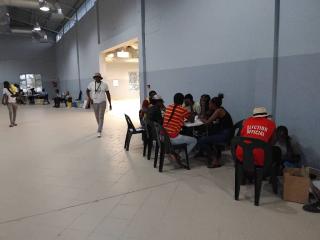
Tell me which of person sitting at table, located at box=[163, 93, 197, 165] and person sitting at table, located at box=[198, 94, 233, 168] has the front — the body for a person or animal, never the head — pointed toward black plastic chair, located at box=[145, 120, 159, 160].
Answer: person sitting at table, located at box=[198, 94, 233, 168]

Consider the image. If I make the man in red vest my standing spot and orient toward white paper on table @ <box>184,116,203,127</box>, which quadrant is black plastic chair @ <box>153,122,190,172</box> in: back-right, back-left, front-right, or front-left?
front-left

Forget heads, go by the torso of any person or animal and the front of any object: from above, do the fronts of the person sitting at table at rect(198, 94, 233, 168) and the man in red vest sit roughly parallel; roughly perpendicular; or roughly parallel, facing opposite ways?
roughly perpendicular

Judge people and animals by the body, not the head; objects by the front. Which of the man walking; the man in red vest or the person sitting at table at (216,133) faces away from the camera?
the man in red vest

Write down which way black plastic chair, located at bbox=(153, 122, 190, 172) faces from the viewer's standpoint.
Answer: facing away from the viewer and to the right of the viewer

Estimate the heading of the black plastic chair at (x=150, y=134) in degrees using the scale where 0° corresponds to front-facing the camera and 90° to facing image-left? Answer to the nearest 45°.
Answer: approximately 225°

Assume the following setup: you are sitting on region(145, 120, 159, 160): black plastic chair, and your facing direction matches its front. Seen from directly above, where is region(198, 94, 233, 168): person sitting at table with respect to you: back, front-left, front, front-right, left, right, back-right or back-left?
front-right

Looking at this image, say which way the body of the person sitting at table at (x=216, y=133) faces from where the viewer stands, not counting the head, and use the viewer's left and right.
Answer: facing to the left of the viewer

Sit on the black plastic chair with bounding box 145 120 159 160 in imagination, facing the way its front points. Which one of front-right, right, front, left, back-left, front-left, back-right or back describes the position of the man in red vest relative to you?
right

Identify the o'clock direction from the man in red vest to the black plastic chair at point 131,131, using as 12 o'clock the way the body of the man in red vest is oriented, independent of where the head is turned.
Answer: The black plastic chair is roughly at 10 o'clock from the man in red vest.

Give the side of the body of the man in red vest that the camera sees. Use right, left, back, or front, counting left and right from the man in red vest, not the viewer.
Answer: back

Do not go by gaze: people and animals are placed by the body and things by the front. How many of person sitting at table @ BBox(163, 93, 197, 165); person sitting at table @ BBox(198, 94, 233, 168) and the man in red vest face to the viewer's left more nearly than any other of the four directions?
1

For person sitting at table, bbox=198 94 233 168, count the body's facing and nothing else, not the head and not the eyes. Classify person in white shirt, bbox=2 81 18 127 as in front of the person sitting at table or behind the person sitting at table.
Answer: in front

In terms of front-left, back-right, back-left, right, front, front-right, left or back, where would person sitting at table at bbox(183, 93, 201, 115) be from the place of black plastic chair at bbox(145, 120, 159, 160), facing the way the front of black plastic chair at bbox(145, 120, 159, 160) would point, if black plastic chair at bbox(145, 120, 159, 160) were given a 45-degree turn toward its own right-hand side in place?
front-left

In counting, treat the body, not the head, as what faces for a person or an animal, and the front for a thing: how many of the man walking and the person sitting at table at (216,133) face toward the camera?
1

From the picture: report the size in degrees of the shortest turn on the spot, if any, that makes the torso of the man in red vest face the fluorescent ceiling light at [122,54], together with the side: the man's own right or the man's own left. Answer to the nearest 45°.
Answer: approximately 45° to the man's own left

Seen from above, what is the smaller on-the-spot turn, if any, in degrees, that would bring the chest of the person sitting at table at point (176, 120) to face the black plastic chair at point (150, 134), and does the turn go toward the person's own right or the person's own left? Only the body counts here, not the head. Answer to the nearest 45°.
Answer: approximately 90° to the person's own left

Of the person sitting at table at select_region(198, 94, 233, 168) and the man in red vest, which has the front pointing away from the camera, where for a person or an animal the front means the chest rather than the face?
the man in red vest

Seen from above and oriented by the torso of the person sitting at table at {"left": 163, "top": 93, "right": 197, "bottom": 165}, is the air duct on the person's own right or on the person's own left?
on the person's own left

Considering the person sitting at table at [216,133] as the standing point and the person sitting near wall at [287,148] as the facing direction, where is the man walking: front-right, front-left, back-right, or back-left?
back-left
